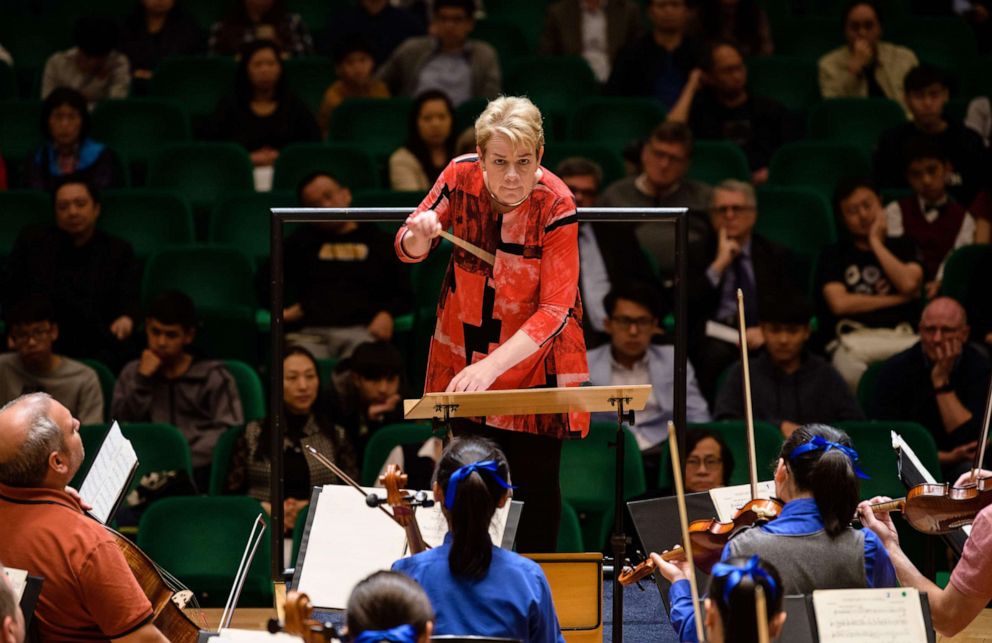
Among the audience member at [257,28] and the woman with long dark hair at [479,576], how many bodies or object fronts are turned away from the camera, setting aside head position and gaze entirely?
1

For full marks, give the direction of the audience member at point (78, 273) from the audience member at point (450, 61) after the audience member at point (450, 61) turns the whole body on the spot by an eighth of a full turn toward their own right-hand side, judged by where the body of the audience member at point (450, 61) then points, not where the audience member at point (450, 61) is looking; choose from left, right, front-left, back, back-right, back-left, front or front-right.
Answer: front

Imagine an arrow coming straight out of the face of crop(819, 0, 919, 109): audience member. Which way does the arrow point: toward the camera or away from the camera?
toward the camera

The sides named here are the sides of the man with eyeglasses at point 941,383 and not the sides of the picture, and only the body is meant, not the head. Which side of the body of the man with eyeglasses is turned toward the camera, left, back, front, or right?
front

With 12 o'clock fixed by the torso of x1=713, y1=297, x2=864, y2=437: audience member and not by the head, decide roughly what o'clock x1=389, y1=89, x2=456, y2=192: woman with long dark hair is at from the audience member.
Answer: The woman with long dark hair is roughly at 4 o'clock from the audience member.

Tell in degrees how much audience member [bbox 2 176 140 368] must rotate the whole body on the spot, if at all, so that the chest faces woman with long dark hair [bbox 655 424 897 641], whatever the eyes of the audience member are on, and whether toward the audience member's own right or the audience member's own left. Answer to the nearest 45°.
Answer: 0° — they already face them

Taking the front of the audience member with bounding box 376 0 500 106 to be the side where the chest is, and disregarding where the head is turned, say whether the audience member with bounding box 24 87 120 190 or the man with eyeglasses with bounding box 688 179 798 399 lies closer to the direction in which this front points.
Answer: the man with eyeglasses

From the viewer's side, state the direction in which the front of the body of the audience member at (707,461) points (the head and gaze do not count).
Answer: toward the camera

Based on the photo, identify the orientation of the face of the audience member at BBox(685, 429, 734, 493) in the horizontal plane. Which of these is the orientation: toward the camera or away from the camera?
toward the camera

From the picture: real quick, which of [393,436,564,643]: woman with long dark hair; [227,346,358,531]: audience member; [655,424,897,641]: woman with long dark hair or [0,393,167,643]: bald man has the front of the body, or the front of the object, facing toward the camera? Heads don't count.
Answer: the audience member

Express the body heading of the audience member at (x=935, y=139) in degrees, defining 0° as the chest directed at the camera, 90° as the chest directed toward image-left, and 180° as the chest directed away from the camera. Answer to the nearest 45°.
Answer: approximately 0°

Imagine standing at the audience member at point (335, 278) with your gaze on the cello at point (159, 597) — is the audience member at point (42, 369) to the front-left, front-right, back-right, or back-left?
front-right

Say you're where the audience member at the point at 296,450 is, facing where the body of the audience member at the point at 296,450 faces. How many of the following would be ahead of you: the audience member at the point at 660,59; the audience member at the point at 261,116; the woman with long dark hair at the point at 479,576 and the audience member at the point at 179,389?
1

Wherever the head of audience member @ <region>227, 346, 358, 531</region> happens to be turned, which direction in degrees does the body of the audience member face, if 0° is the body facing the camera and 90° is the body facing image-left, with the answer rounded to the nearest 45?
approximately 0°

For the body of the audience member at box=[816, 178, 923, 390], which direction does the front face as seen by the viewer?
toward the camera

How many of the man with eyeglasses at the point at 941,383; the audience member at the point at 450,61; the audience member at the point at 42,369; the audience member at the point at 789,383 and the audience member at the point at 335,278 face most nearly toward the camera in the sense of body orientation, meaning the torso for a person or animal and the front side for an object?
5

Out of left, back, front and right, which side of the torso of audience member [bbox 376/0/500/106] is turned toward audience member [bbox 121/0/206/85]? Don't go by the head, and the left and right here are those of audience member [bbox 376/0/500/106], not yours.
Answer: right

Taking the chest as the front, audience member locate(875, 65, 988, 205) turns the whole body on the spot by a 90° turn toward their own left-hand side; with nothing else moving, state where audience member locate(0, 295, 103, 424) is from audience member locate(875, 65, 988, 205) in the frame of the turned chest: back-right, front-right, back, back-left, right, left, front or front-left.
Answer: back-right

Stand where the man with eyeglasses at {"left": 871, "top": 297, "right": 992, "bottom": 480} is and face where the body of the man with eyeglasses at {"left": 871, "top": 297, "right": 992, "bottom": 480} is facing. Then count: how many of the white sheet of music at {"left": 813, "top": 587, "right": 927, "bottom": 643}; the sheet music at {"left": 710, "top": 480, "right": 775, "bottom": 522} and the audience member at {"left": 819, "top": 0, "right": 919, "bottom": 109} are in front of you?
2
